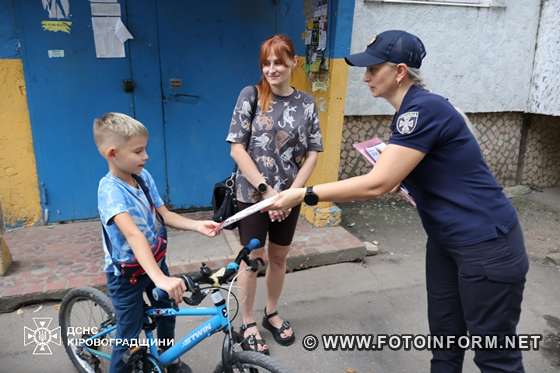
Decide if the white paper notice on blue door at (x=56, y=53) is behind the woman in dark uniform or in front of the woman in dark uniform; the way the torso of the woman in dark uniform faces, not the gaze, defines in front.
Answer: in front

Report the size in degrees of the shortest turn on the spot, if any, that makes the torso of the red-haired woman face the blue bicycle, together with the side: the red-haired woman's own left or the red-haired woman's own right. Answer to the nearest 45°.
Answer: approximately 45° to the red-haired woman's own right

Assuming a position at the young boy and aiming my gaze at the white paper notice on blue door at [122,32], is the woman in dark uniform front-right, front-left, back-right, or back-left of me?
back-right

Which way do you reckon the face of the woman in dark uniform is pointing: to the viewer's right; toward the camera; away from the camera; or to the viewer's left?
to the viewer's left

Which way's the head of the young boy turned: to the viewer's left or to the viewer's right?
to the viewer's right

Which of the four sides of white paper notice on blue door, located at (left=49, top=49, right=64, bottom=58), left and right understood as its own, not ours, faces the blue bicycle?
front

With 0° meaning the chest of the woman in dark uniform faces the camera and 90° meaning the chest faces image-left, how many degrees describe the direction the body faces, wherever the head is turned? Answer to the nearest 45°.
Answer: approximately 90°
